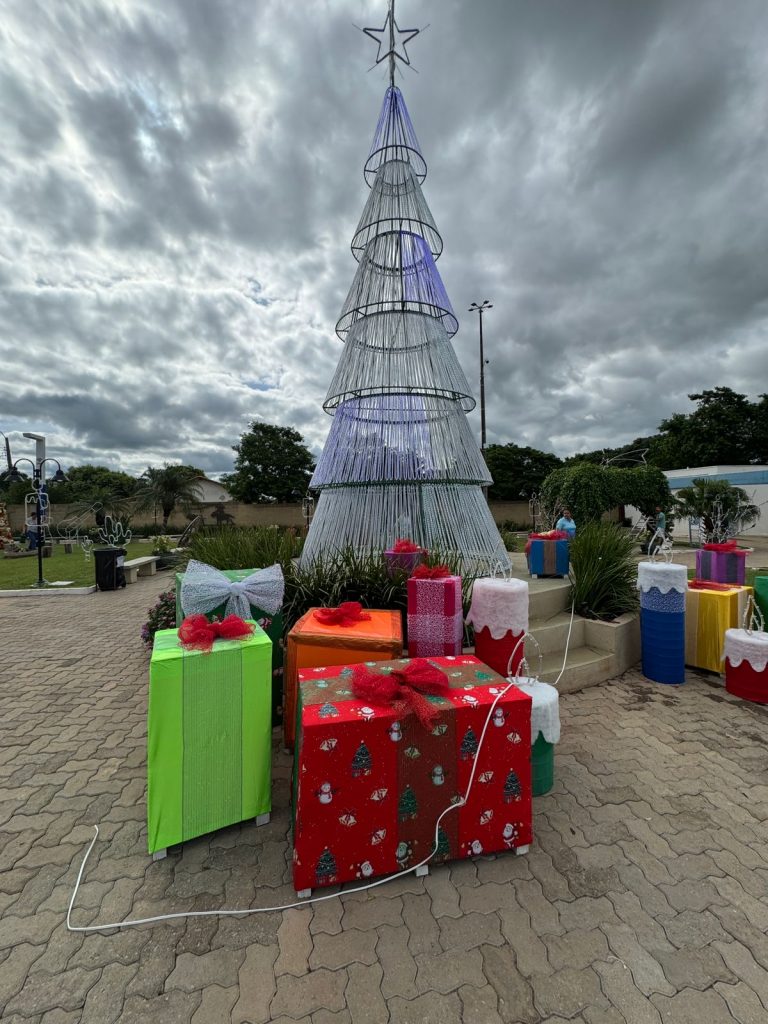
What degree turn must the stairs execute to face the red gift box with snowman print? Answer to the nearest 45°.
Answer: approximately 45° to its right

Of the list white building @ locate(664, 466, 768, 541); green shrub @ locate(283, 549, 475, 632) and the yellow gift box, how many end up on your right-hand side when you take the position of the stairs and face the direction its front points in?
1

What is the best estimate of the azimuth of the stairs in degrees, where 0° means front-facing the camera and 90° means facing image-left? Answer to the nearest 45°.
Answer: approximately 315°

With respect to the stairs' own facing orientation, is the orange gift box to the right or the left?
on its right

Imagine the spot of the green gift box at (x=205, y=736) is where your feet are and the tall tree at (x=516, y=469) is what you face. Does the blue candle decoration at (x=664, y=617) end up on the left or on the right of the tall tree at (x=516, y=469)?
right

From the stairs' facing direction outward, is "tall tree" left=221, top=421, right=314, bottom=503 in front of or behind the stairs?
behind

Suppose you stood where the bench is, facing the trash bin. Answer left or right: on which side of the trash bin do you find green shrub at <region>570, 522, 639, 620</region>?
left

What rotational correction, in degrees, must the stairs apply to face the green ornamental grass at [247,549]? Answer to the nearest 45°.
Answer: approximately 135° to its right

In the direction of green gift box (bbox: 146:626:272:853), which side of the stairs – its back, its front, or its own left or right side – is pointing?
right

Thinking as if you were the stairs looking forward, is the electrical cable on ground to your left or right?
on your right

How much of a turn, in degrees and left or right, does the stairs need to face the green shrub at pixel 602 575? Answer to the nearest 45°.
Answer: approximately 135° to its left
